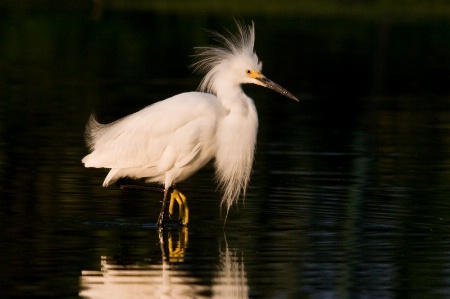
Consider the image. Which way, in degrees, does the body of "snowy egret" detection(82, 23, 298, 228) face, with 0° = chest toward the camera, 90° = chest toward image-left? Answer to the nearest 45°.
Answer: approximately 270°
